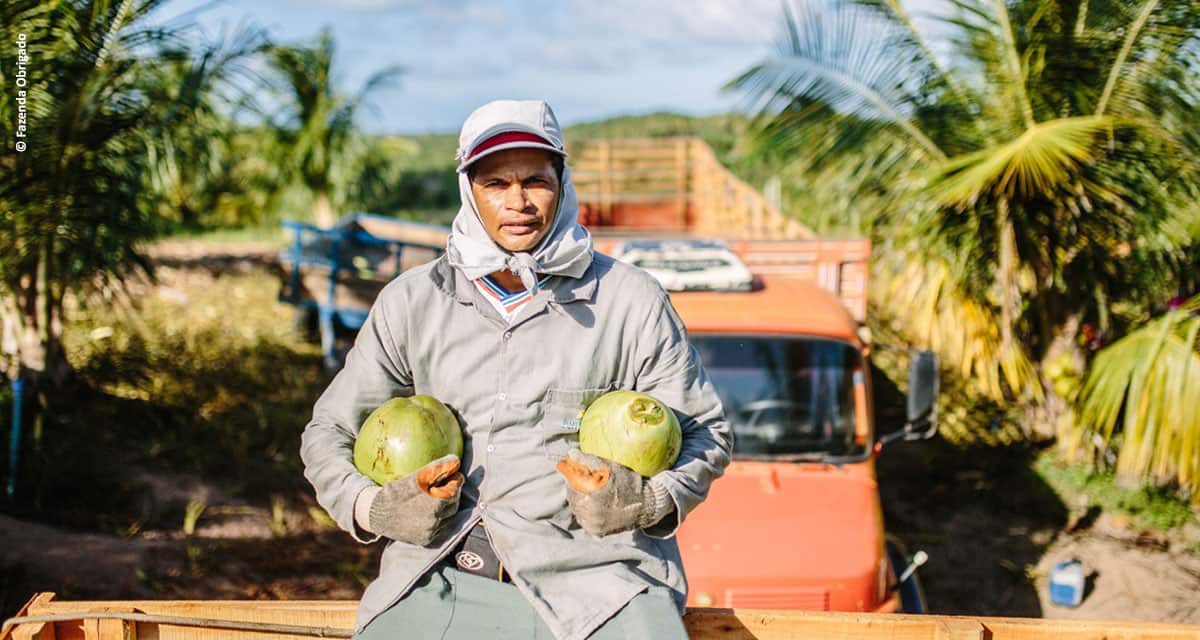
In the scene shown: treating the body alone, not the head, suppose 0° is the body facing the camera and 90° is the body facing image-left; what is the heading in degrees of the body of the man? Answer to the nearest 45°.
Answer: approximately 0°

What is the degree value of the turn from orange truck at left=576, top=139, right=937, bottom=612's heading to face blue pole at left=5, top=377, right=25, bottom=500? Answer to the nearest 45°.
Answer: approximately 90° to its right

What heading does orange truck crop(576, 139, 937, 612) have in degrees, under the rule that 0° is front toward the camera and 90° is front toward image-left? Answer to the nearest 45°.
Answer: approximately 0°

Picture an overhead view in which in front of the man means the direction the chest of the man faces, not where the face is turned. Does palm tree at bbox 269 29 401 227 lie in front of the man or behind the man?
behind

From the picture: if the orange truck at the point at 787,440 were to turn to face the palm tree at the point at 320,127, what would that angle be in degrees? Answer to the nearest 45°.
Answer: approximately 135° to its right

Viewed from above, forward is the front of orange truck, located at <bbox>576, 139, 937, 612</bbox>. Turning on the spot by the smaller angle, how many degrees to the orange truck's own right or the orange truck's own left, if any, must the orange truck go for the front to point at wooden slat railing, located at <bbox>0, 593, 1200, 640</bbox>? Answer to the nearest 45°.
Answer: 0° — it already faces it

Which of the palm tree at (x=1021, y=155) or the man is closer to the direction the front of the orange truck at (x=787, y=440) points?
the man
